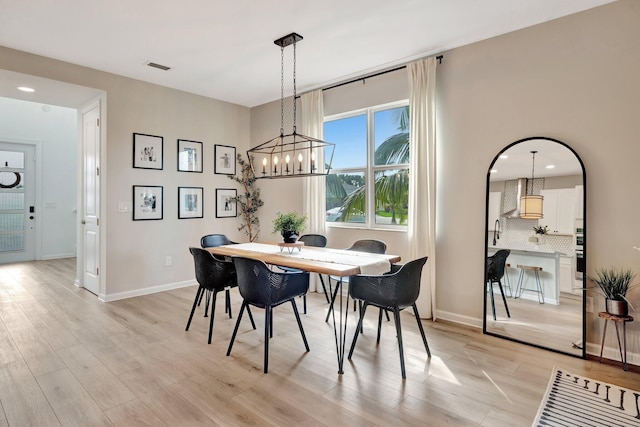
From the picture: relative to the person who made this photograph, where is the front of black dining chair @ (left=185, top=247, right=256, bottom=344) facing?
facing away from the viewer and to the right of the viewer

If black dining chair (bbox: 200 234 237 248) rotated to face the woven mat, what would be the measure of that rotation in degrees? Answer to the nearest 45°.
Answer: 0° — it already faces it

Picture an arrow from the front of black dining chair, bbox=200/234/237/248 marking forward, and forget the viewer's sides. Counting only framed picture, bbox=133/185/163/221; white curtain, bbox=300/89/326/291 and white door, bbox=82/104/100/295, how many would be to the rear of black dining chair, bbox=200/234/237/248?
2

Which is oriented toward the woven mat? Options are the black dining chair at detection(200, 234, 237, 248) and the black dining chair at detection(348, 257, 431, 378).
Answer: the black dining chair at detection(200, 234, 237, 248)

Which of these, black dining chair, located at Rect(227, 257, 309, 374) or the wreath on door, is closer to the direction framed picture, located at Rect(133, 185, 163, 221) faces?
the black dining chair

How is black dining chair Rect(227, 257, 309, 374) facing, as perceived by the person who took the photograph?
facing away from the viewer and to the right of the viewer

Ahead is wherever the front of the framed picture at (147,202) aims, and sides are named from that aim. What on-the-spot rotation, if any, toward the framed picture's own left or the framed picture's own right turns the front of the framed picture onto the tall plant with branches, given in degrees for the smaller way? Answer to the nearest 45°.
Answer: approximately 45° to the framed picture's own left

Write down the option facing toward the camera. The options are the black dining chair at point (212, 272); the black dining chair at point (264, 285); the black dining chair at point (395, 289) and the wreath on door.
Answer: the wreath on door

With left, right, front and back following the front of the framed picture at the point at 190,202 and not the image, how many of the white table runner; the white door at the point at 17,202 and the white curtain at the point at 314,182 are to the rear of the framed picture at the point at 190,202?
1

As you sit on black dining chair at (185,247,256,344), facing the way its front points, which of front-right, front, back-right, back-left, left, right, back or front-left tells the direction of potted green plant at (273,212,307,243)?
front-right

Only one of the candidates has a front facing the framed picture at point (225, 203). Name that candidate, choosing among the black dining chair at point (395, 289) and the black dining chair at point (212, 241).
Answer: the black dining chair at point (395, 289)

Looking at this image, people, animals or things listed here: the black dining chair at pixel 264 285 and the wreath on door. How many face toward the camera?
1

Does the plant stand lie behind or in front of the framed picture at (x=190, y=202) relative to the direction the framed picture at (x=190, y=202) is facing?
in front

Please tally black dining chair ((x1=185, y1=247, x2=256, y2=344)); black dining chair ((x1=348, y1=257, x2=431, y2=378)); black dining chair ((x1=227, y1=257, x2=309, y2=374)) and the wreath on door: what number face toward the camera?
1

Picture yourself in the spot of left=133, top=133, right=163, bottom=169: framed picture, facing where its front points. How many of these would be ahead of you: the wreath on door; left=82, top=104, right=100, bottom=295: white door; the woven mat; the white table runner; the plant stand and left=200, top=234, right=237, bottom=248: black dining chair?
4

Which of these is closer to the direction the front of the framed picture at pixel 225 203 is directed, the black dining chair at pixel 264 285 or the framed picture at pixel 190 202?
the black dining chair
